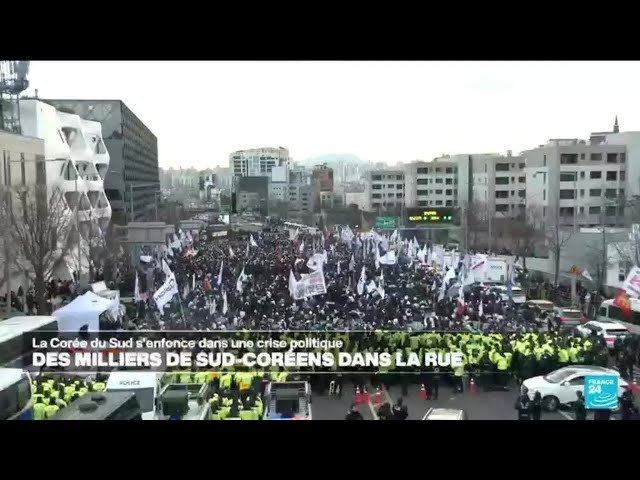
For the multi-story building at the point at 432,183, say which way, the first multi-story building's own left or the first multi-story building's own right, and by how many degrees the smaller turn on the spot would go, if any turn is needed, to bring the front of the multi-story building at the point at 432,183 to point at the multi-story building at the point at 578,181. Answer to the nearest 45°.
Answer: approximately 90° to the first multi-story building's own left

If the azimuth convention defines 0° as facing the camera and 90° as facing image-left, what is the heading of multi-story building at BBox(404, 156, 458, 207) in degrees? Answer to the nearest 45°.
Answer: approximately 0°

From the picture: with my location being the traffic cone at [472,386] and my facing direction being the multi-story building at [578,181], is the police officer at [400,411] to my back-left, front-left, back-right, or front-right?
back-left

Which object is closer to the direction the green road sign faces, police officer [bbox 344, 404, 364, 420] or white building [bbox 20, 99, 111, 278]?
the police officer

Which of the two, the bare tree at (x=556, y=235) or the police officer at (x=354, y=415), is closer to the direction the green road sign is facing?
the police officer

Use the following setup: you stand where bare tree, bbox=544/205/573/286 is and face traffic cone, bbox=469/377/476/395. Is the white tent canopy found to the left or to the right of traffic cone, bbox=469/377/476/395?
right

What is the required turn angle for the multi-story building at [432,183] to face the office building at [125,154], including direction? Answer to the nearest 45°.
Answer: approximately 45° to its right

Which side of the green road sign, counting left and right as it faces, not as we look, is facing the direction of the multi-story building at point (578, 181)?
left
